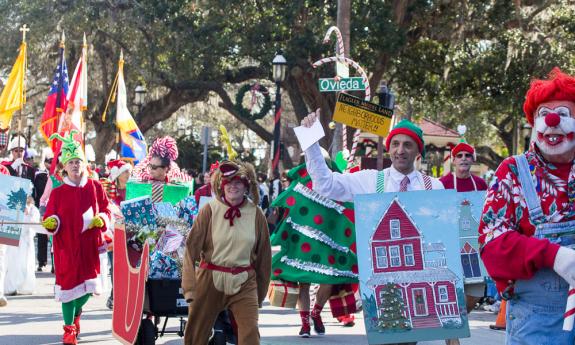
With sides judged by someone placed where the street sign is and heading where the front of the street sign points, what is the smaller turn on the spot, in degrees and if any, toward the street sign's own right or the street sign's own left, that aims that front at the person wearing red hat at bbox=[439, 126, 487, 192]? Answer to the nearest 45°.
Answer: approximately 45° to the street sign's own left

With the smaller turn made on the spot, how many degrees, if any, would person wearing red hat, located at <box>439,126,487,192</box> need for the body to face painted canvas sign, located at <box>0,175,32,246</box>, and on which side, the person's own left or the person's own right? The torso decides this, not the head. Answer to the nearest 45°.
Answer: approximately 90° to the person's own right

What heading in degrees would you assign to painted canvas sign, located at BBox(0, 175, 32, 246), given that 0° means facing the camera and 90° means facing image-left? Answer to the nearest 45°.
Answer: approximately 0°

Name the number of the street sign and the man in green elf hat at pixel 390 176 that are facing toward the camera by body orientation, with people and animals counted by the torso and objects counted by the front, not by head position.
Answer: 2
